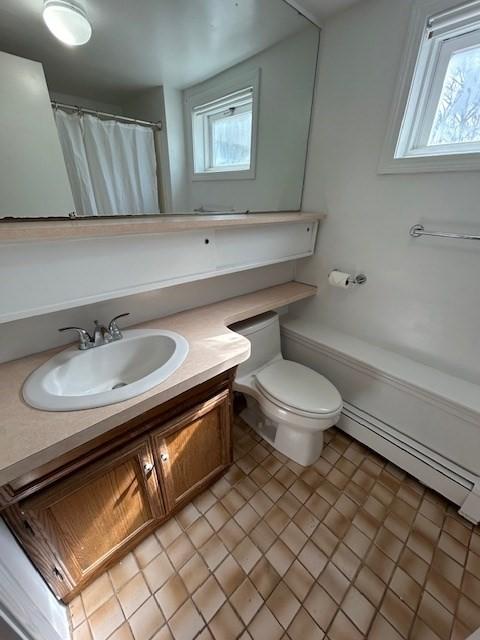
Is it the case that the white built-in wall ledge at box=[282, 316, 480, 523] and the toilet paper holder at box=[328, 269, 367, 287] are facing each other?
no

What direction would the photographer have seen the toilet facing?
facing the viewer and to the right of the viewer

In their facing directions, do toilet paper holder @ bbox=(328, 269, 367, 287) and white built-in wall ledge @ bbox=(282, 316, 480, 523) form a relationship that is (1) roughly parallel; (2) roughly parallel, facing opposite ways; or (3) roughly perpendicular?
roughly parallel

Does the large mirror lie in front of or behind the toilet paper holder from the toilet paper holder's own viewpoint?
in front

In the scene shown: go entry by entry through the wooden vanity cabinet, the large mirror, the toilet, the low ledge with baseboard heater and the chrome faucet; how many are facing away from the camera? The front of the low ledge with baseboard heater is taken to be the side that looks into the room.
0

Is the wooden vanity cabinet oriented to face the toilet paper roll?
no

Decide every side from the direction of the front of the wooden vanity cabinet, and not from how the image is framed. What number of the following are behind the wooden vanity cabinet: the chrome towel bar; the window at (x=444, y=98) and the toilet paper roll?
0

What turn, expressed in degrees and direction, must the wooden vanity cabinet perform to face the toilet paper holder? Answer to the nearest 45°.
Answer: approximately 45° to its left

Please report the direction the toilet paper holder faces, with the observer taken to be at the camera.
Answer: facing the viewer and to the left of the viewer

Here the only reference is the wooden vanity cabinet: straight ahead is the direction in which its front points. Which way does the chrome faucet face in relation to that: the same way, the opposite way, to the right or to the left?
the same way

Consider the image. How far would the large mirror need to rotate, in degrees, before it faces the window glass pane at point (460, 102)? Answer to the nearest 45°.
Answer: approximately 45° to its left

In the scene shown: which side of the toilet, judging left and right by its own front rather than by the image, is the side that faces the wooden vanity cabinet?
right

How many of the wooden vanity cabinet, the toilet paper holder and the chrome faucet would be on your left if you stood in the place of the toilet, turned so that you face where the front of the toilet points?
1

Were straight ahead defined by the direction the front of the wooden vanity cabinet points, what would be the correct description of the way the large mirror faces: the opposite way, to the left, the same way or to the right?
the same way
